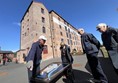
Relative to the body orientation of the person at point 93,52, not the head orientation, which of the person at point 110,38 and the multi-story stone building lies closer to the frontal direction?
the multi-story stone building

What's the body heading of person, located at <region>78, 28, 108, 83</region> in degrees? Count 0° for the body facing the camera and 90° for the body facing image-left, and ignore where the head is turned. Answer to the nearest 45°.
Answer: approximately 90°

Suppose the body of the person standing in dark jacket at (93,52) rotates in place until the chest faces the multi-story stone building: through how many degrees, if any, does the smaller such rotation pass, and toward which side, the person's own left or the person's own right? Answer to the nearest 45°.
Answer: approximately 45° to the person's own right
